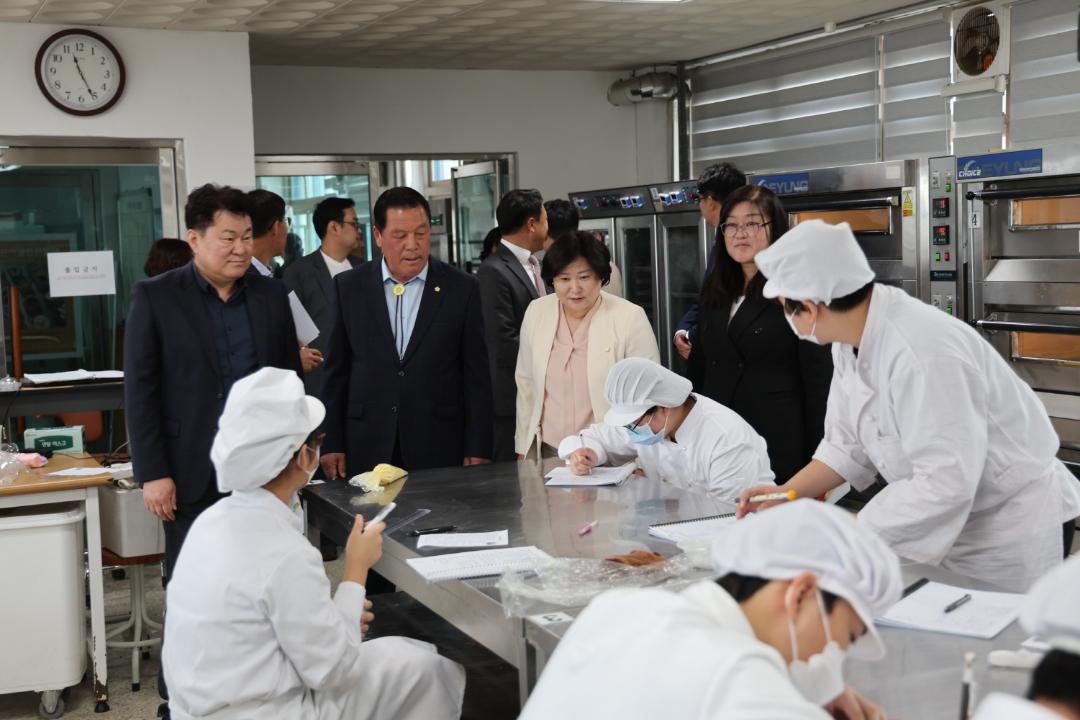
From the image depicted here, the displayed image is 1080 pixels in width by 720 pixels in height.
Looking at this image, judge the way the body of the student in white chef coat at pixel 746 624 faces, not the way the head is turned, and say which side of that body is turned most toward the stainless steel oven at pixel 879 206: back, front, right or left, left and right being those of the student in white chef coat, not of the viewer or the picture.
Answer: left

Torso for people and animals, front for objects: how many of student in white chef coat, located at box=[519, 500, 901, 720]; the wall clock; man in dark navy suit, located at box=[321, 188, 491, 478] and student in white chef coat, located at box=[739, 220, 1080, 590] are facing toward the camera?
2

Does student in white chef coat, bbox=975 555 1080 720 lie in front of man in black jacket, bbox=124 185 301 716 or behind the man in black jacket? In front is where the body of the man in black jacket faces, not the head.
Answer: in front

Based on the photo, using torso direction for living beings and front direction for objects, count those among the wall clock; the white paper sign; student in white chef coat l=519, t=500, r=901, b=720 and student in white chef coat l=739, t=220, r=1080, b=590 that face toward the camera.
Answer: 2

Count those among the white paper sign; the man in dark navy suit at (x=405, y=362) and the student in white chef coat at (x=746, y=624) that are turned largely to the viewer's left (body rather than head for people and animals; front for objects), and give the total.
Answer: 0

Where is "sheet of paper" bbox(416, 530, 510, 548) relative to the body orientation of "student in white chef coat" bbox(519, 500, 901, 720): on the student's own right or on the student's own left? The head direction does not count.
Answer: on the student's own left

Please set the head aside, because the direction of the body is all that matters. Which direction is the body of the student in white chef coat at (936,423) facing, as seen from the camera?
to the viewer's left

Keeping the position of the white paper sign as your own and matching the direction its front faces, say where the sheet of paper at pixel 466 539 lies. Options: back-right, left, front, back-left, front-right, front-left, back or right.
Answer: front

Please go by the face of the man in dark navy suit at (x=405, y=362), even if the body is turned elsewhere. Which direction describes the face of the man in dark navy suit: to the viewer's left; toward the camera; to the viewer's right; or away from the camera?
toward the camera

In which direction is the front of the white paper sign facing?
toward the camera

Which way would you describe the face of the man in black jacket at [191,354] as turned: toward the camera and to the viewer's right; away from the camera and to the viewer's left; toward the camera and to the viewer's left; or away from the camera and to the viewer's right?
toward the camera and to the viewer's right

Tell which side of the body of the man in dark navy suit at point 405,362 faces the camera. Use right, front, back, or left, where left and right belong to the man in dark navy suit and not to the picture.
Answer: front

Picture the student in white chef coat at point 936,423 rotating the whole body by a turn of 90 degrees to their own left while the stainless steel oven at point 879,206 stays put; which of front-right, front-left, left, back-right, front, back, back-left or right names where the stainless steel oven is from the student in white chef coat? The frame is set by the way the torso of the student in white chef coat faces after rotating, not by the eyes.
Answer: back

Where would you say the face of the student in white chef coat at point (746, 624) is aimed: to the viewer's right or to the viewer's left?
to the viewer's right

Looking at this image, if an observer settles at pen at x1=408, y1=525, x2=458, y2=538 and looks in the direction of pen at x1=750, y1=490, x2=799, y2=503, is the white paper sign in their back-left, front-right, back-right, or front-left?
back-left

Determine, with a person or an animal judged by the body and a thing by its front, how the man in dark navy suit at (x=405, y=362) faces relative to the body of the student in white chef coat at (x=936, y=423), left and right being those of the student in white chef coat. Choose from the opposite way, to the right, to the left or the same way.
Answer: to the left
